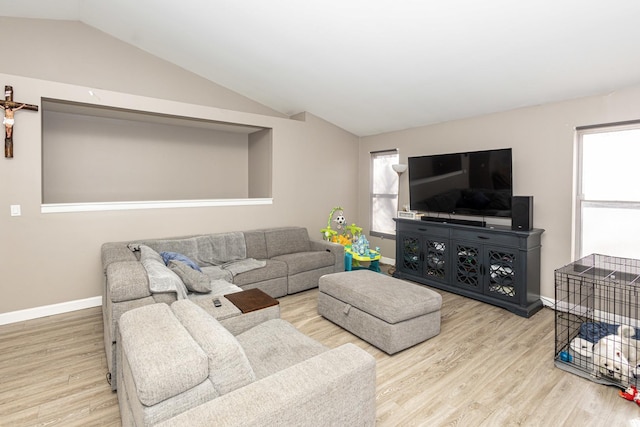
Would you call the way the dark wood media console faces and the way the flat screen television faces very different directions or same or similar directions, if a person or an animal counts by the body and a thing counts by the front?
same or similar directions

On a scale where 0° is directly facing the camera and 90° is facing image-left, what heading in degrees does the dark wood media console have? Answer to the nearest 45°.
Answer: approximately 45°

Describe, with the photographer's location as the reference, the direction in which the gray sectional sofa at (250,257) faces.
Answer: facing the viewer and to the right of the viewer

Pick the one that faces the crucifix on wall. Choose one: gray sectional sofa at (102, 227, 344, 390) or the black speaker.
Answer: the black speaker

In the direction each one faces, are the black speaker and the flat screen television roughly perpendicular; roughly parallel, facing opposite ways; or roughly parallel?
roughly parallel

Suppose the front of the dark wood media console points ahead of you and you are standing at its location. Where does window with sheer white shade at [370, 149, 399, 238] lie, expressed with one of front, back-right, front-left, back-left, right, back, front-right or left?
right

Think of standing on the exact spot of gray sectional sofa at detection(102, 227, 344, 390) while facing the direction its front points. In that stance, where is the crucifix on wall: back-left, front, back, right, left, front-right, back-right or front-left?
back-right

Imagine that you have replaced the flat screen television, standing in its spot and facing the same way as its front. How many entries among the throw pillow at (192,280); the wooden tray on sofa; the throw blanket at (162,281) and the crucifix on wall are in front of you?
4

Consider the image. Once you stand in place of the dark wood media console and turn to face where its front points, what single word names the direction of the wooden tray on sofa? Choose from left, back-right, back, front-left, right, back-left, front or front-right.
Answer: front

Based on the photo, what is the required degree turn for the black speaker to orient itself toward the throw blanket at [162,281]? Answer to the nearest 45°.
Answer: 0° — it already faces it

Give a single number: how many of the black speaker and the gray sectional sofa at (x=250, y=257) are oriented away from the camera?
0

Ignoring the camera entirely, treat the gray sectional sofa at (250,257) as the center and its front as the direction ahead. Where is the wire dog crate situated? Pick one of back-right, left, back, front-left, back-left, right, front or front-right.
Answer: front

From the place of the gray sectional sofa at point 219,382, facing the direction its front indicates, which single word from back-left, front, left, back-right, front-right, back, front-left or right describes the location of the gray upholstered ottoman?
front

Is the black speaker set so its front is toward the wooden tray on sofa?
yes

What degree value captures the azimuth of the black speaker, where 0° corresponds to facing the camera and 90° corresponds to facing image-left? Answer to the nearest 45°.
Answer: approximately 45°

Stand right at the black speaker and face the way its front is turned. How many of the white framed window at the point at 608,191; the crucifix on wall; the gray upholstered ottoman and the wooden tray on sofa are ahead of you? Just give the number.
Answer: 3
